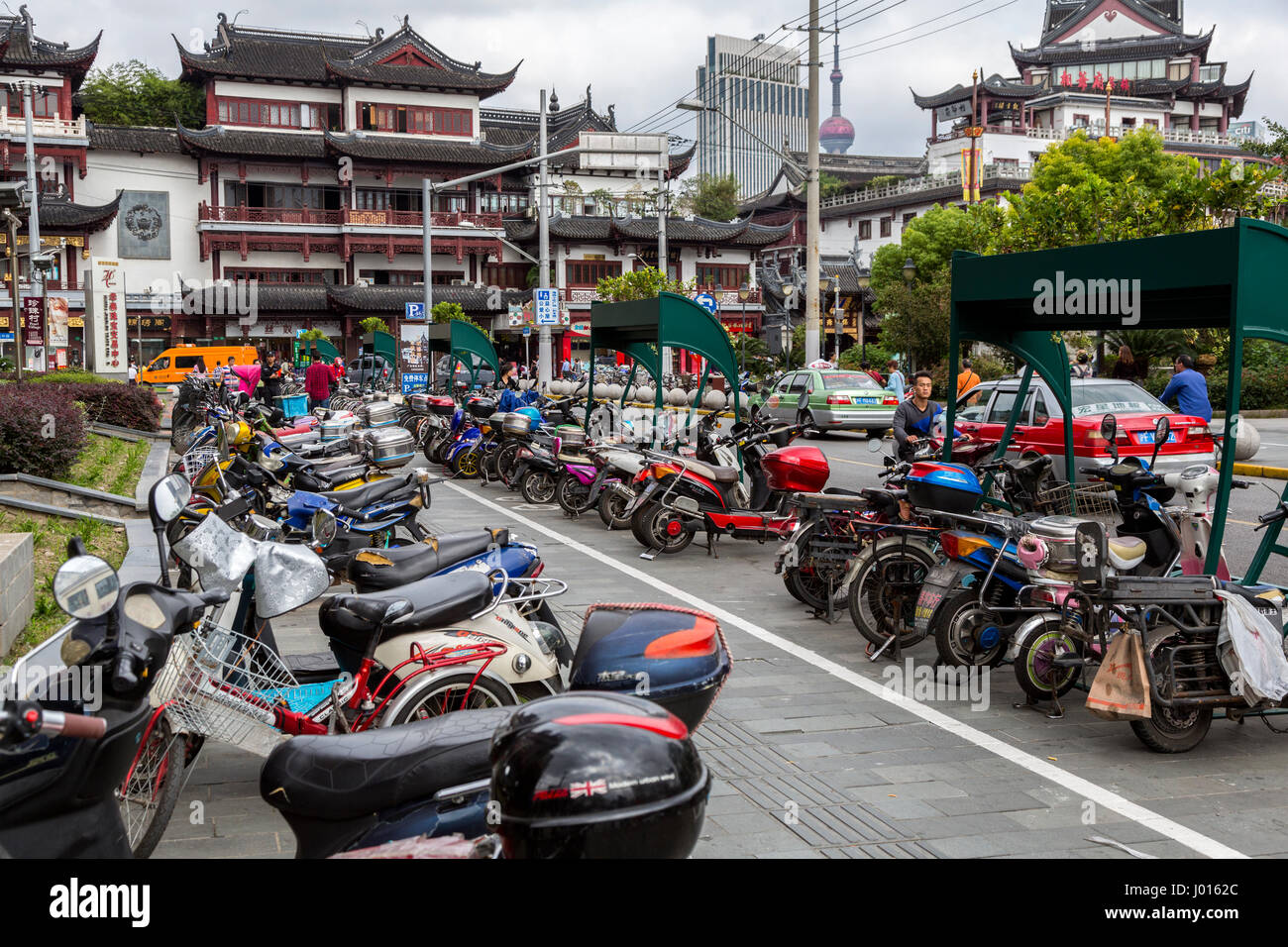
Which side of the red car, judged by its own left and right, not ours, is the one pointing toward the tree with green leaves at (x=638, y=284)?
front

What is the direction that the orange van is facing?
to the viewer's left

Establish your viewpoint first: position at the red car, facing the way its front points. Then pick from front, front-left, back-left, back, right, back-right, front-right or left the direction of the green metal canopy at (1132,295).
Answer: back-left

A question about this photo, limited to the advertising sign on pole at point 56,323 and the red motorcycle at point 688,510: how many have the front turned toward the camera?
1

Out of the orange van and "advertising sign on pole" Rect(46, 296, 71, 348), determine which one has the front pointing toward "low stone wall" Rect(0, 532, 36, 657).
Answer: the advertising sign on pole

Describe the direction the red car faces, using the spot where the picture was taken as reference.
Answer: facing away from the viewer and to the left of the viewer

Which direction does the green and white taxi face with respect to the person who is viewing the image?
facing away from the viewer and to the left of the viewer

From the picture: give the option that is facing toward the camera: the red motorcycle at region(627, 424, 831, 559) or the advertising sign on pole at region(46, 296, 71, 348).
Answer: the advertising sign on pole

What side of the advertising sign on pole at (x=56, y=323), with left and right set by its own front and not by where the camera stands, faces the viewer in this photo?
front

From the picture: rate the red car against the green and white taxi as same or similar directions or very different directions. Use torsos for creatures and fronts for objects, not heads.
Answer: same or similar directions

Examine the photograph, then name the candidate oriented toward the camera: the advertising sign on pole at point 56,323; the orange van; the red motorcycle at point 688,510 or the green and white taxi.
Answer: the advertising sign on pole
